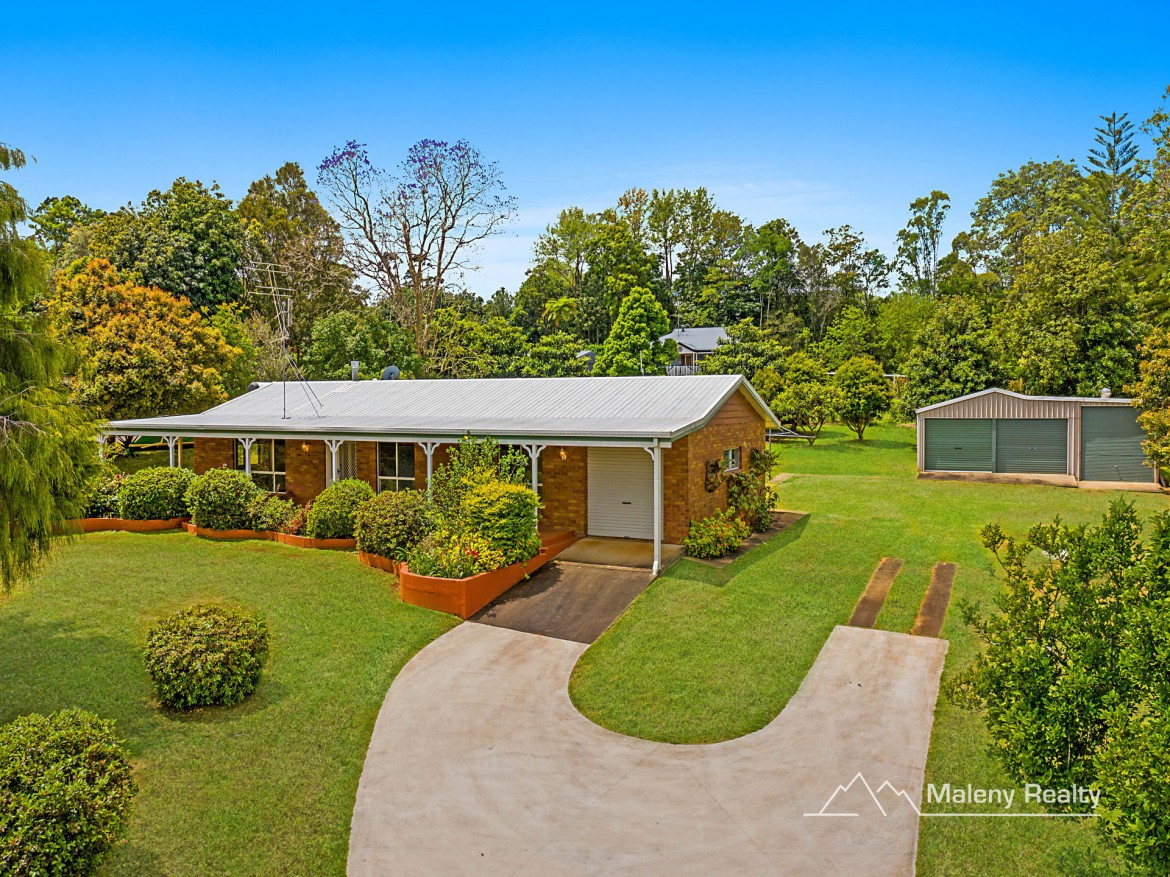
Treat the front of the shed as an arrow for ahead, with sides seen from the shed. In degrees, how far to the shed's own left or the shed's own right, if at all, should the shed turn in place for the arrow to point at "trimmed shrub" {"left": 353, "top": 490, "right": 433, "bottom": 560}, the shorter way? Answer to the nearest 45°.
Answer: approximately 45° to the shed's own right

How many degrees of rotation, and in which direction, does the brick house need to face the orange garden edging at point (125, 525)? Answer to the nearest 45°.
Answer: approximately 45° to its right

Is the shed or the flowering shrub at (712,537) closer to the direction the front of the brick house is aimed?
the flowering shrub

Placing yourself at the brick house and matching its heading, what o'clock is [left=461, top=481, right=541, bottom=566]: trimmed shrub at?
The trimmed shrub is roughly at 11 o'clock from the brick house.

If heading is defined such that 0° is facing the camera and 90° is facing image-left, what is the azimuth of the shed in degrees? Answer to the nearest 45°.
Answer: approximately 0°

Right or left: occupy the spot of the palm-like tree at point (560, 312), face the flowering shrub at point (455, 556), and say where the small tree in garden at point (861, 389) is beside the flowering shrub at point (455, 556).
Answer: left

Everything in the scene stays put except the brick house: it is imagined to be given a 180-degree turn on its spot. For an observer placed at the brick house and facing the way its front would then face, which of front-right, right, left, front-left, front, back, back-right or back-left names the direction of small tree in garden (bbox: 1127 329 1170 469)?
front-right

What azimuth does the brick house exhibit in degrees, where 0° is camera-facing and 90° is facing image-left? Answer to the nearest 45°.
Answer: approximately 45°

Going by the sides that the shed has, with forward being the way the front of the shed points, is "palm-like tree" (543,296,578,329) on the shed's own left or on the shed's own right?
on the shed's own right
